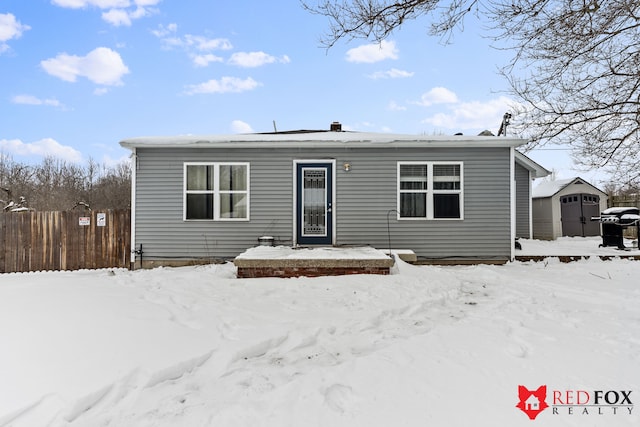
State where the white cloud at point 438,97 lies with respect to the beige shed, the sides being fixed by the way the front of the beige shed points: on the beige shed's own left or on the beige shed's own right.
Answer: on the beige shed's own right

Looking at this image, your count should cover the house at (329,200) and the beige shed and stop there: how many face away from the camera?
0

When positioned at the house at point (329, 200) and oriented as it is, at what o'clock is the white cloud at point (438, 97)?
The white cloud is roughly at 7 o'clock from the house.

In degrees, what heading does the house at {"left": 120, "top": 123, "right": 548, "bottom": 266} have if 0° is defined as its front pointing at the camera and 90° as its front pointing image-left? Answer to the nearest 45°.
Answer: approximately 0°

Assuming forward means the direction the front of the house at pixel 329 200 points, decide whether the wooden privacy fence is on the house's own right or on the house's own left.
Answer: on the house's own right

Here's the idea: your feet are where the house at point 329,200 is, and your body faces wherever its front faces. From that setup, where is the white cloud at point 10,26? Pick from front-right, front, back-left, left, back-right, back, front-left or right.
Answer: right

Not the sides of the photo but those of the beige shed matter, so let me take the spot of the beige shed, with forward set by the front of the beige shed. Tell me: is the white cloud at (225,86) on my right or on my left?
on my right
